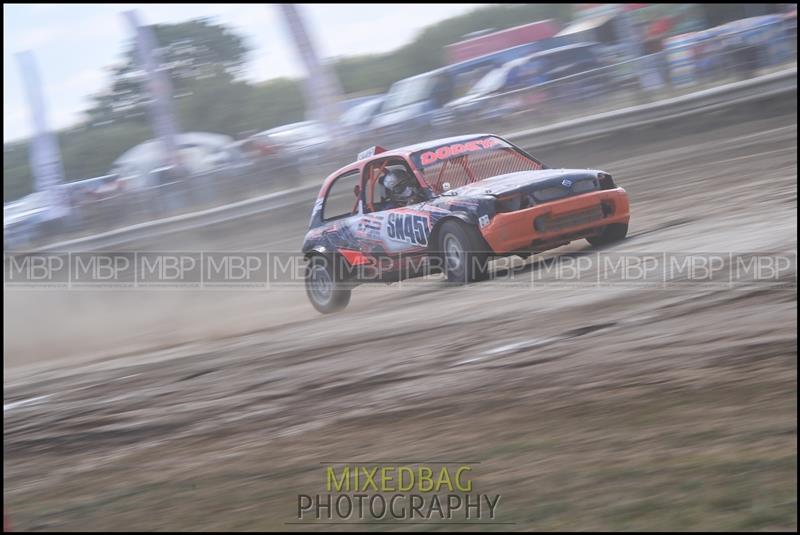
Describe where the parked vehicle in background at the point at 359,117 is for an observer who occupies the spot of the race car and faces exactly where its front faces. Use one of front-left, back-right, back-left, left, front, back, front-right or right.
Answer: back-left

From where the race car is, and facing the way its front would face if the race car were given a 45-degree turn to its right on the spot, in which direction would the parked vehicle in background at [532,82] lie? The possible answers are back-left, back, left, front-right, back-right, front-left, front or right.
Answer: back

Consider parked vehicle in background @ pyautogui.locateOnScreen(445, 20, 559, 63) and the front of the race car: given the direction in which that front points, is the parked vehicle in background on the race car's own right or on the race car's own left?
on the race car's own left

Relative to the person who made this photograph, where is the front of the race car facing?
facing the viewer and to the right of the viewer

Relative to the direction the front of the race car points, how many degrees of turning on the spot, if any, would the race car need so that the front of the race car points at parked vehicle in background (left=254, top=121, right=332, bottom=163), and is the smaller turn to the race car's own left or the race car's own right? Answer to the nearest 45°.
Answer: approximately 135° to the race car's own left

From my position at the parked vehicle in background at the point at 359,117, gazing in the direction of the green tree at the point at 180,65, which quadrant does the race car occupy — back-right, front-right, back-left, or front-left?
back-left
